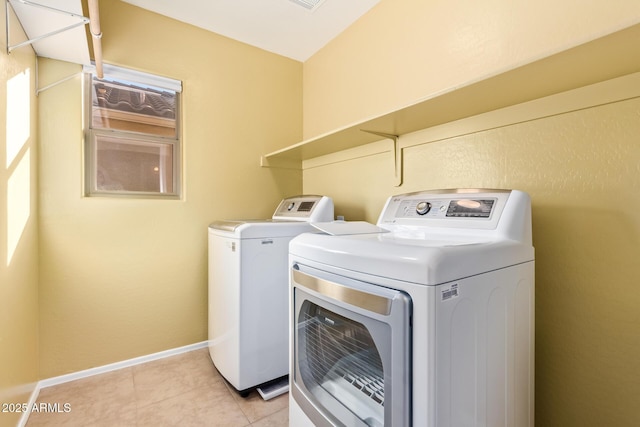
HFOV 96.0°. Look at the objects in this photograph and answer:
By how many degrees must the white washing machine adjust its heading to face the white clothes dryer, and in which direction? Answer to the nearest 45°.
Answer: approximately 90° to its left

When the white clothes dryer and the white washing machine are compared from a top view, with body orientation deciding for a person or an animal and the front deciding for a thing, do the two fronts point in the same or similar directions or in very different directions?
same or similar directions

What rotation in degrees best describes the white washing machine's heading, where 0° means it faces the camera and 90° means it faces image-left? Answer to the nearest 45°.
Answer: approximately 45°

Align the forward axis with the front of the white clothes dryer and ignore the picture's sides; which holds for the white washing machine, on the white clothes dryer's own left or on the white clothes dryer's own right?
on the white clothes dryer's own right

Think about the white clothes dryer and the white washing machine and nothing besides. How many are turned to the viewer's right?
0

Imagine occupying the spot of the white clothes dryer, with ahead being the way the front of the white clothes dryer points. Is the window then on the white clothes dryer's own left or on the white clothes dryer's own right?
on the white clothes dryer's own right

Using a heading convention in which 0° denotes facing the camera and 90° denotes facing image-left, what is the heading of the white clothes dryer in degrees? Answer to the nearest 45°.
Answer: approximately 45°
